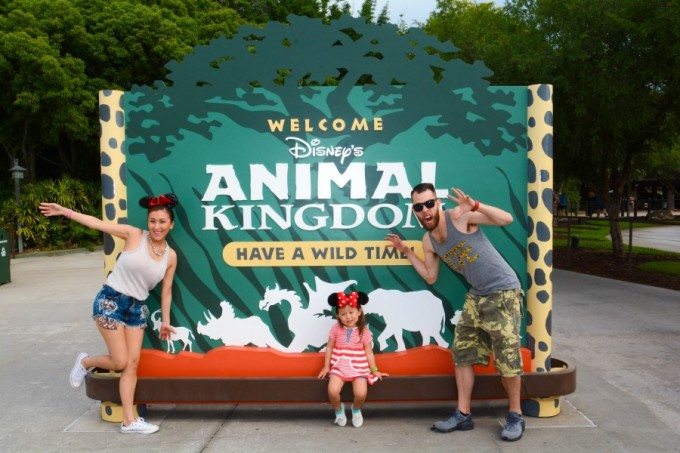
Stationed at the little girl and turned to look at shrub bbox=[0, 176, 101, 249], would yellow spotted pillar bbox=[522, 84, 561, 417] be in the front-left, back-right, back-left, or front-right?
back-right

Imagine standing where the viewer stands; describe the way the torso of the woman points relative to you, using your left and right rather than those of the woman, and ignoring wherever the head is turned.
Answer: facing the viewer and to the right of the viewer

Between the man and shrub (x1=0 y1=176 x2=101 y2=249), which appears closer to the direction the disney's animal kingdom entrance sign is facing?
the man

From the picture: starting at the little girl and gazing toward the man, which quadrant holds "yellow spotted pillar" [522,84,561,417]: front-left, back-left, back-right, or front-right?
front-left

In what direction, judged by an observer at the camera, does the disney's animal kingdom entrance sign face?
facing the viewer

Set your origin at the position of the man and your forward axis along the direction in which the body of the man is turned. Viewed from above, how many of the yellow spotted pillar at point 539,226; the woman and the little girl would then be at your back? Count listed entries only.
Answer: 1

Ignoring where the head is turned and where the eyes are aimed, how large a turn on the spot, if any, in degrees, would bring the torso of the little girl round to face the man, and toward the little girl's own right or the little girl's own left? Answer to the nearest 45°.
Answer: approximately 90° to the little girl's own left

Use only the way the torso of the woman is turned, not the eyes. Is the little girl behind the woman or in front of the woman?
in front

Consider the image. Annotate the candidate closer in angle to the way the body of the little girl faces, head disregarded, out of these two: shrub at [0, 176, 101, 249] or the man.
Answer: the man

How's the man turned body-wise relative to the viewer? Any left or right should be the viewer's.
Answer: facing the viewer and to the left of the viewer

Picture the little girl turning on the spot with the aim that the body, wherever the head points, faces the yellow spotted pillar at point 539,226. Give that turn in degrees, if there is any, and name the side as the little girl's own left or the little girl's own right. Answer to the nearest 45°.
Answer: approximately 90° to the little girl's own left

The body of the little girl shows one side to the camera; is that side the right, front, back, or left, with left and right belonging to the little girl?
front
